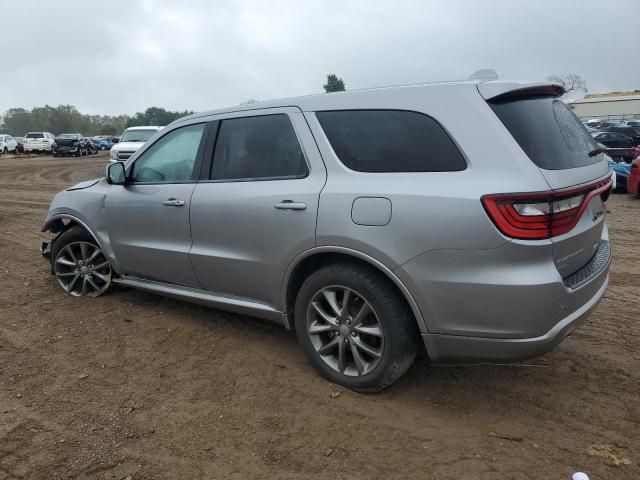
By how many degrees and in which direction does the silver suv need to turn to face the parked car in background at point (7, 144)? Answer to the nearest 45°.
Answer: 0° — it already faces it

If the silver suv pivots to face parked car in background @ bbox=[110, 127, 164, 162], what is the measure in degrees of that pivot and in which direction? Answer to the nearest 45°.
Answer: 0° — it already faces it

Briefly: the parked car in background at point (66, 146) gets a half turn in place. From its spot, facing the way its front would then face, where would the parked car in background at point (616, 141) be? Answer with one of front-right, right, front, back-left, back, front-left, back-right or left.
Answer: right

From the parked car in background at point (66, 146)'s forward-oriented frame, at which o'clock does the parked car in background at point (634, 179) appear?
the parked car in background at point (634, 179) is roughly at 10 o'clock from the parked car in background at point (66, 146).

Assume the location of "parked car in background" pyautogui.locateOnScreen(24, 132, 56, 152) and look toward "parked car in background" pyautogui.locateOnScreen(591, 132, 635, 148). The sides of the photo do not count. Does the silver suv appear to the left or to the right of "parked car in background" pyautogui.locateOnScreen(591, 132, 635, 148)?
right

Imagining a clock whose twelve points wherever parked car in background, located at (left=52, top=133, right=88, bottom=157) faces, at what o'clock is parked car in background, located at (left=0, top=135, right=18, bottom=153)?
parked car in background, located at (left=0, top=135, right=18, bottom=153) is roughly at 3 o'clock from parked car in background, located at (left=52, top=133, right=88, bottom=157).

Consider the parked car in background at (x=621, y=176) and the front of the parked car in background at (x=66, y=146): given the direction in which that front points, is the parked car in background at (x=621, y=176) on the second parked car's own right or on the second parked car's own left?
on the second parked car's own left

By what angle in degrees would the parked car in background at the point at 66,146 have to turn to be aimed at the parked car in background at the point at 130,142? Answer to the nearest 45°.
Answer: approximately 45° to its left

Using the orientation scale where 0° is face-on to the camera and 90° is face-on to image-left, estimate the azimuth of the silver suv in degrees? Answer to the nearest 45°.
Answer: approximately 135°

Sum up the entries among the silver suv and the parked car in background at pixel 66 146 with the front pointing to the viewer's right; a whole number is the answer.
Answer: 0

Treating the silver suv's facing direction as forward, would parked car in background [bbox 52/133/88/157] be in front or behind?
in front

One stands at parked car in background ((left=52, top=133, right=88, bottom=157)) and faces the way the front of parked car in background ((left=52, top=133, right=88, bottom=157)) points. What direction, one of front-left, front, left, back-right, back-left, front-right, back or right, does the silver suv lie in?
front-left
